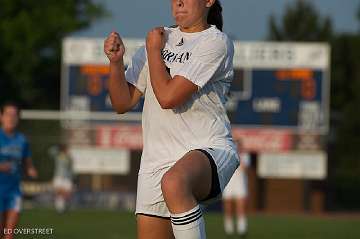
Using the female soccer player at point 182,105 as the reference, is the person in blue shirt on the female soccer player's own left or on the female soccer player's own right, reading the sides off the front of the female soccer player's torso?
on the female soccer player's own right

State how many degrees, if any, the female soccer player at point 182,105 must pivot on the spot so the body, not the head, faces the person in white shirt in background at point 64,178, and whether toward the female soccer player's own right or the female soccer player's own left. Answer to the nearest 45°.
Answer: approximately 135° to the female soccer player's own right

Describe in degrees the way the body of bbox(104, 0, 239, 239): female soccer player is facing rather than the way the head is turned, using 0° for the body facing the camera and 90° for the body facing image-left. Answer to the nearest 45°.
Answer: approximately 45°
